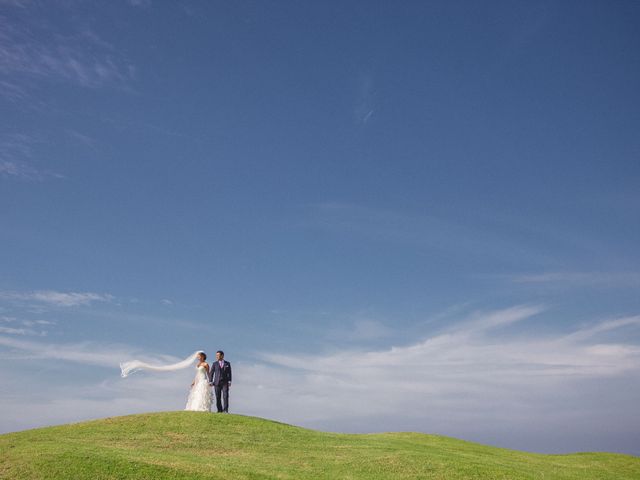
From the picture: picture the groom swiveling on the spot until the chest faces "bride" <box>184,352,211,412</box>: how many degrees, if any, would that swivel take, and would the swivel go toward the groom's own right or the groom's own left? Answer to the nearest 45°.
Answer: approximately 135° to the groom's own right

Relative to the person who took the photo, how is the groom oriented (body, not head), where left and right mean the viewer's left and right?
facing the viewer
